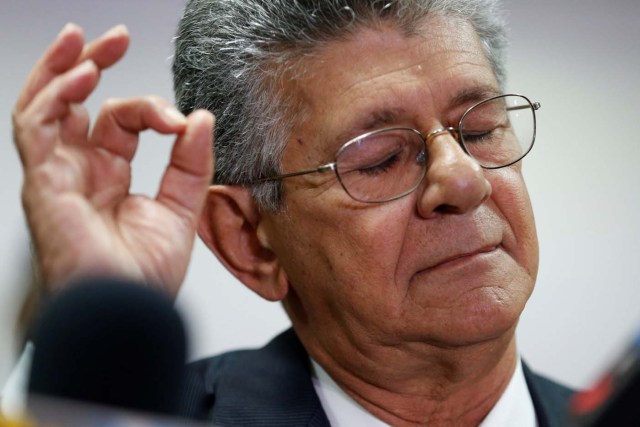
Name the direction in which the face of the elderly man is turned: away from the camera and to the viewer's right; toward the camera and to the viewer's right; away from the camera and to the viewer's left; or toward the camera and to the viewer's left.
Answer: toward the camera and to the viewer's right

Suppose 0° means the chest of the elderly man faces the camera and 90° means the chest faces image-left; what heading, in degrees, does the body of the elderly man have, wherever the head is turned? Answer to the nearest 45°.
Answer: approximately 315°
